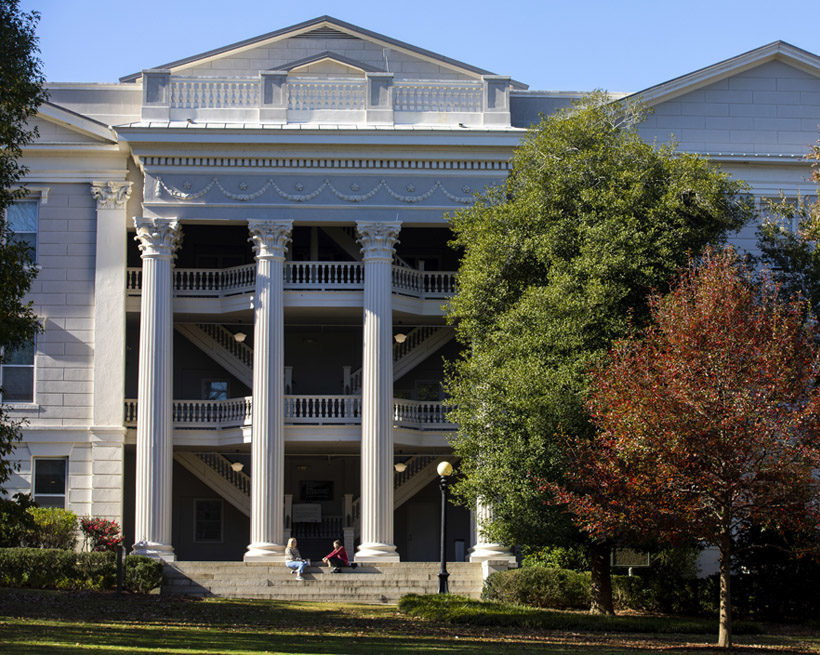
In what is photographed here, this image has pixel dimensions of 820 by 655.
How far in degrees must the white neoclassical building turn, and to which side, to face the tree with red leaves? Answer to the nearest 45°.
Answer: approximately 45° to its left

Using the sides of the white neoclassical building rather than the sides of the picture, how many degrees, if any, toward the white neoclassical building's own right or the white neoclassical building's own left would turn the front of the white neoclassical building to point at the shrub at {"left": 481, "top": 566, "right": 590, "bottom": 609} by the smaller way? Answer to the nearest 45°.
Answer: approximately 45° to the white neoclassical building's own left

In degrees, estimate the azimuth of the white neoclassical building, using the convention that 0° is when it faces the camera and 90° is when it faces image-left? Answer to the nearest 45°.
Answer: approximately 0°
